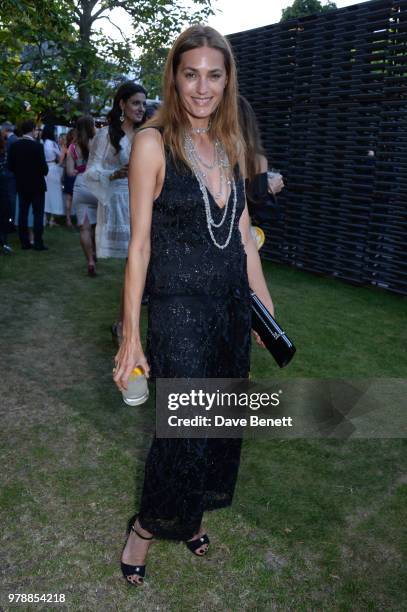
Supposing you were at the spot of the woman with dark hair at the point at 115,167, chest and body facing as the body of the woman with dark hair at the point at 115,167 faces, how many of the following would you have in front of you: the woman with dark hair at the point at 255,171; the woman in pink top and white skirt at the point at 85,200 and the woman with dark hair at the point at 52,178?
1

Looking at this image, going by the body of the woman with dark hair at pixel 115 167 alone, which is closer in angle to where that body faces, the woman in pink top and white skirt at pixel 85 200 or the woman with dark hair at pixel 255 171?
the woman with dark hair

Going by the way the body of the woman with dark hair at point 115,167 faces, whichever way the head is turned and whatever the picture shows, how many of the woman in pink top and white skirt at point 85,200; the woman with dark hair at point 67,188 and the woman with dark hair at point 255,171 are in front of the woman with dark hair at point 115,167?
1

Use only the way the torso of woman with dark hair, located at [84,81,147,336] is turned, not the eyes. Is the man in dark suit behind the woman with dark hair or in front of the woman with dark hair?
behind

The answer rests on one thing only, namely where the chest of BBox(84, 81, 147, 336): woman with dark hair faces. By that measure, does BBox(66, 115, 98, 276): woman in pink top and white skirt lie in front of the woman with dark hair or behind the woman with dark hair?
behind

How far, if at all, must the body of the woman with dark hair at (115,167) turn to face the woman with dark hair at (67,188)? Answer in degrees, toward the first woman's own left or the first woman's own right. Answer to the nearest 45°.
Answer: approximately 135° to the first woman's own left

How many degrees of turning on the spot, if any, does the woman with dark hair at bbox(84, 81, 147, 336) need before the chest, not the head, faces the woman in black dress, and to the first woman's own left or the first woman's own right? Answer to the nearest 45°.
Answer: approximately 45° to the first woman's own right

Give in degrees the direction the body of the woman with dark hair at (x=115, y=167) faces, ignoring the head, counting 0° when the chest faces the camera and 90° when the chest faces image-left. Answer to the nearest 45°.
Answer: approximately 315°

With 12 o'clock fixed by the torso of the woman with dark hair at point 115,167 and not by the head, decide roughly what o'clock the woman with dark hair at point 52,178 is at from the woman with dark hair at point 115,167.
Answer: the woman with dark hair at point 52,178 is roughly at 7 o'clock from the woman with dark hair at point 115,167.

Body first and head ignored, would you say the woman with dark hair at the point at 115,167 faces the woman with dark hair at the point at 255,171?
yes
